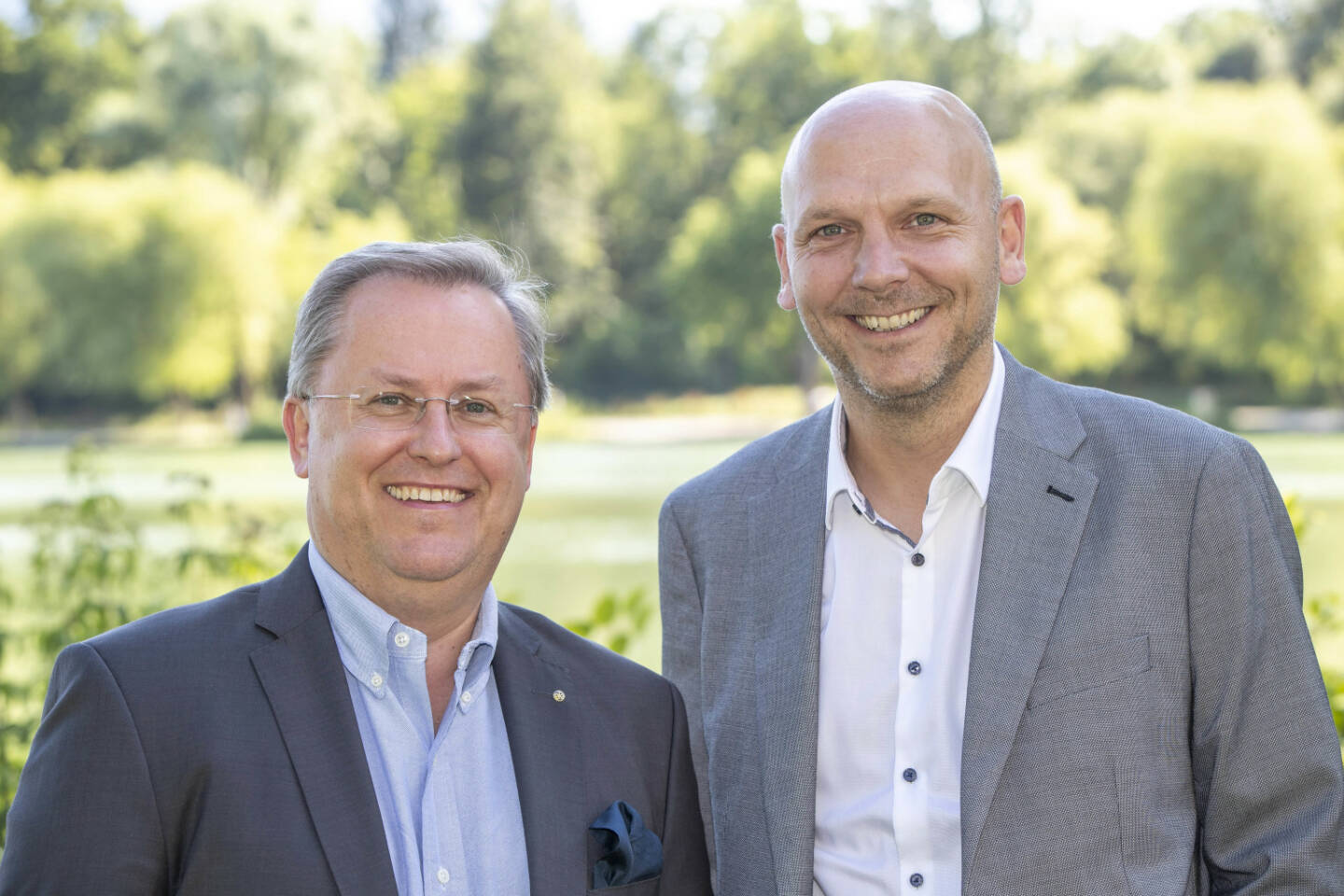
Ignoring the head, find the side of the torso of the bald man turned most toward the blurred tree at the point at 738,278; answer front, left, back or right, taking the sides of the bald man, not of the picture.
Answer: back

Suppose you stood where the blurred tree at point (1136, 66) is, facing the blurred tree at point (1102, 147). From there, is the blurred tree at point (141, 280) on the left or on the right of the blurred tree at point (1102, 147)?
right

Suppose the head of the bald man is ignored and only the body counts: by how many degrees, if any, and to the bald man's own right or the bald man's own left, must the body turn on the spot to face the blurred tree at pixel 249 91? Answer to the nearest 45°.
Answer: approximately 135° to the bald man's own right

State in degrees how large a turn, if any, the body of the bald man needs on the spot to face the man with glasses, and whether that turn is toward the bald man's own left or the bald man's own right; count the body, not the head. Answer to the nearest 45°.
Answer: approximately 45° to the bald man's own right

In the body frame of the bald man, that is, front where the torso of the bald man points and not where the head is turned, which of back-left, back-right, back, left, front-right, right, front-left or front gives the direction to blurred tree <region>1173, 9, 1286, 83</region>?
back

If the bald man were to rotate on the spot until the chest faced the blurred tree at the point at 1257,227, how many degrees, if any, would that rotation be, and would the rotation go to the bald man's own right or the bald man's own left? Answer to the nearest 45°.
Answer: approximately 180°

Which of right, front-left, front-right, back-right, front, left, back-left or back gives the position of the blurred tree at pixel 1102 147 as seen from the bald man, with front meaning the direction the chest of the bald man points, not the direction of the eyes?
back

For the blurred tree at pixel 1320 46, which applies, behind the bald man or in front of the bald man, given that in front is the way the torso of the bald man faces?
behind

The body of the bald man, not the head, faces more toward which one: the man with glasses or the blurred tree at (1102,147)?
the man with glasses

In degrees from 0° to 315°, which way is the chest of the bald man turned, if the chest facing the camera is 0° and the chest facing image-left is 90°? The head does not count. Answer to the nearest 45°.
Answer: approximately 0°

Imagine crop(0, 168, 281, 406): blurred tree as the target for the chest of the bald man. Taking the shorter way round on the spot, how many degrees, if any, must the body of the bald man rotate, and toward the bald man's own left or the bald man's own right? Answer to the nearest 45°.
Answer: approximately 135° to the bald man's own right
